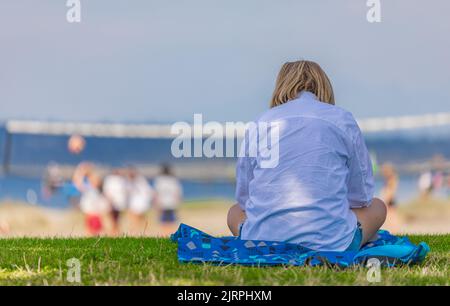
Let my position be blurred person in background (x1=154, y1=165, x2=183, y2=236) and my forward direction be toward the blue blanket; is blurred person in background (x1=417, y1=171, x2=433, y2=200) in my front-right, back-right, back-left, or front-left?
back-left

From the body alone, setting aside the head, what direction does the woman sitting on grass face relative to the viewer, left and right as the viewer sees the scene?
facing away from the viewer

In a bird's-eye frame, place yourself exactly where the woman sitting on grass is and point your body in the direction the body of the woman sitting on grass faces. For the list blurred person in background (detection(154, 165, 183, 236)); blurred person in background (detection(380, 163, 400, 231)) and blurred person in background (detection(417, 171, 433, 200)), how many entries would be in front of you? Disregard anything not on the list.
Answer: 3

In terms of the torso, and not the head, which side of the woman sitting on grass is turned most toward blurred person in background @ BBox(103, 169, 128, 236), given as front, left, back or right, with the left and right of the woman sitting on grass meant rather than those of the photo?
front

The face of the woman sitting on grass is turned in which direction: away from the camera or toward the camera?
away from the camera

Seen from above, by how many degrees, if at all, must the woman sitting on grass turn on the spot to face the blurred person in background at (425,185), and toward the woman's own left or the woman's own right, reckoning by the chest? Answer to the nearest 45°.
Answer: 0° — they already face them

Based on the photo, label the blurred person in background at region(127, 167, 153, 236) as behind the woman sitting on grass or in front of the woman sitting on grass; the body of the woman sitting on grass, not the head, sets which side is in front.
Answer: in front

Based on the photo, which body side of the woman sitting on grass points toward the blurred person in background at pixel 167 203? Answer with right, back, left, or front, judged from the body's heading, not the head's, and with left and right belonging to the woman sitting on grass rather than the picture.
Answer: front

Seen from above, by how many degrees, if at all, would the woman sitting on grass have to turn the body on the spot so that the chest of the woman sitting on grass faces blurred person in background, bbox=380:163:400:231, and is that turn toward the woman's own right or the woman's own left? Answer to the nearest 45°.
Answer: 0° — they already face them
